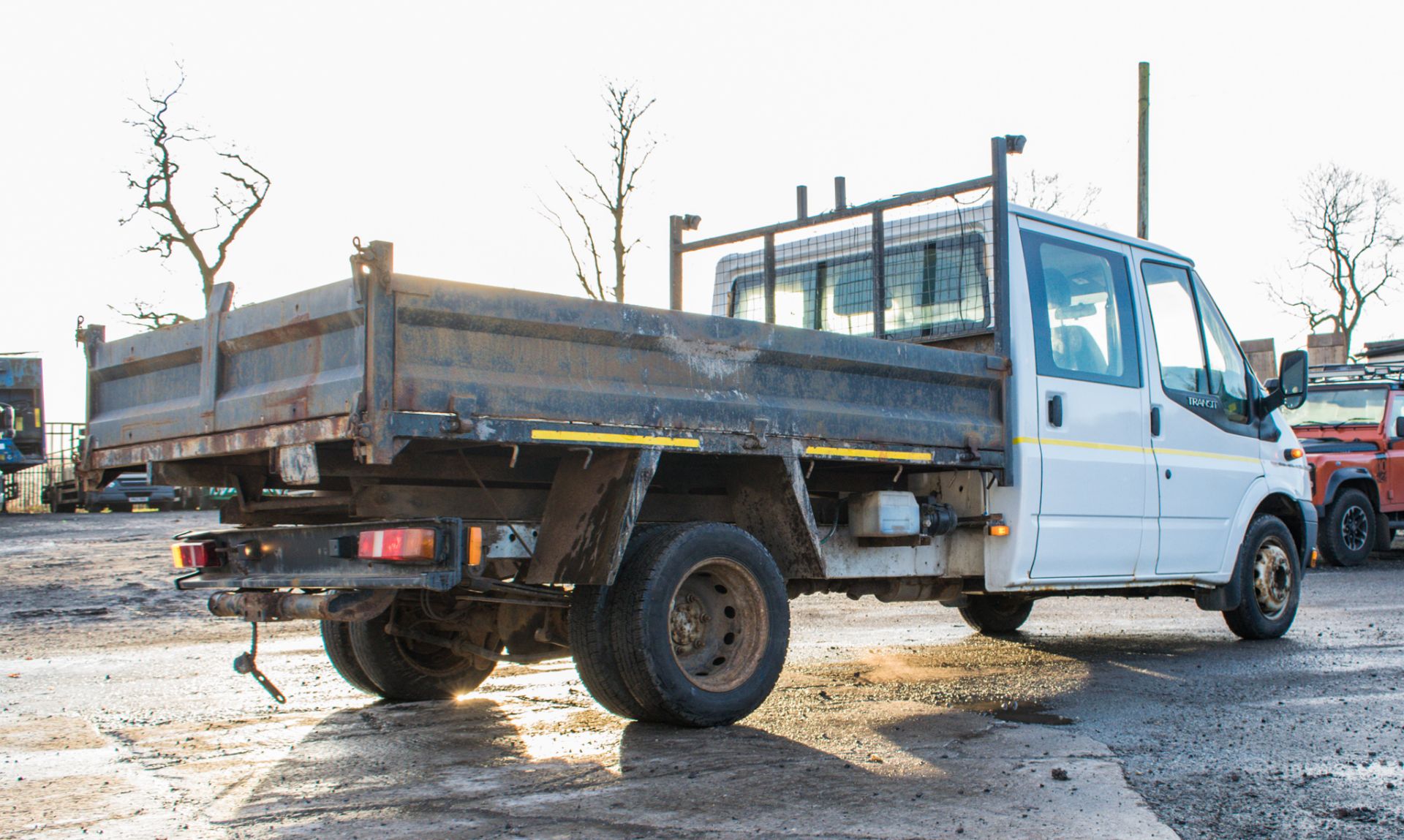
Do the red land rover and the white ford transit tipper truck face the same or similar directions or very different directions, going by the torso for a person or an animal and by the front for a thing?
very different directions

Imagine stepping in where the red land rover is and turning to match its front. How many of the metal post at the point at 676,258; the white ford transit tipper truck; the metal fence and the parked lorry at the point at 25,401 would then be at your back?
0

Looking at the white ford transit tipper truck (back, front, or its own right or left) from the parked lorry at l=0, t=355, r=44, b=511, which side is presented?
left

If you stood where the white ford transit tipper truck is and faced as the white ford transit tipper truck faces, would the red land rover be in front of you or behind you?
in front

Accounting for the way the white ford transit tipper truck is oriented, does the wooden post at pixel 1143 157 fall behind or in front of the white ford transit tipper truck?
in front

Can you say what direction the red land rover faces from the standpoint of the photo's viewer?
facing the viewer and to the left of the viewer

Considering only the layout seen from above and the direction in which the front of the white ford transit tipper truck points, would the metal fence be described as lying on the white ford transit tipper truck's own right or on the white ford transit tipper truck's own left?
on the white ford transit tipper truck's own left

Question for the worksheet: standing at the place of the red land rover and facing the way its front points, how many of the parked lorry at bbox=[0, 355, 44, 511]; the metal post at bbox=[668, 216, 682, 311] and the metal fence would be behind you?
0

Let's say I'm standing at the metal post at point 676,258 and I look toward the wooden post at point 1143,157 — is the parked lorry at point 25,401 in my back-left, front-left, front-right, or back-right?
front-left

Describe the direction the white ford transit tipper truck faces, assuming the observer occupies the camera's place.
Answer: facing away from the viewer and to the right of the viewer

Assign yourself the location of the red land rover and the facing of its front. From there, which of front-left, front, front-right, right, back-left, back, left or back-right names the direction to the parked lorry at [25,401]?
front-right

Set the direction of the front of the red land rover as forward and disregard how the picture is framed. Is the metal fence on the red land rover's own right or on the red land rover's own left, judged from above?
on the red land rover's own right
